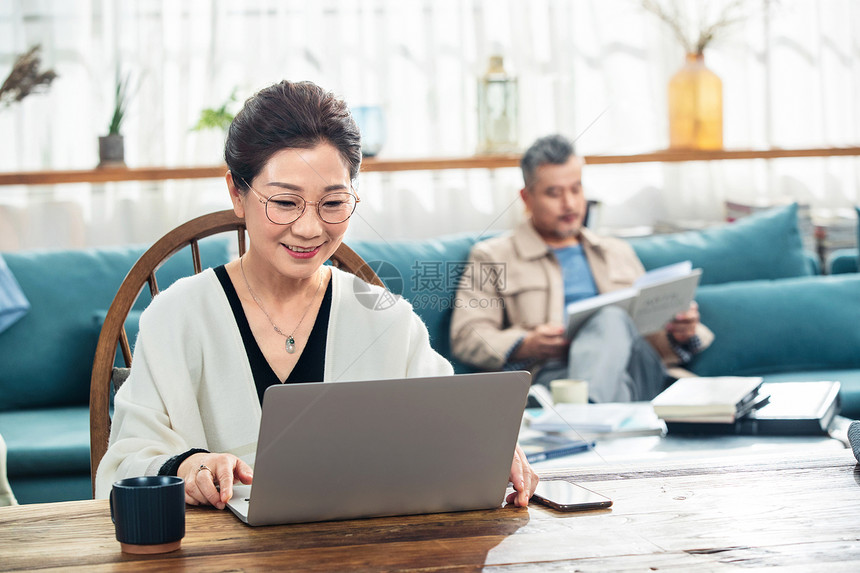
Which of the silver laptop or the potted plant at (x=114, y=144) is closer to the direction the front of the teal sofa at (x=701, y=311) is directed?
the silver laptop

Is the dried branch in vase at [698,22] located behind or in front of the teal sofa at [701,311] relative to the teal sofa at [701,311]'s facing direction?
behind

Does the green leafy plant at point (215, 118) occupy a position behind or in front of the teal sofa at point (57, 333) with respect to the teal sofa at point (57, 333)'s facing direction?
behind

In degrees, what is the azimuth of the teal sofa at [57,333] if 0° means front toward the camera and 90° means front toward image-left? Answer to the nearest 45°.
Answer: approximately 0°

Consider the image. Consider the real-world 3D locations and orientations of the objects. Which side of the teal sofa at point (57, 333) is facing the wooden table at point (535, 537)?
front

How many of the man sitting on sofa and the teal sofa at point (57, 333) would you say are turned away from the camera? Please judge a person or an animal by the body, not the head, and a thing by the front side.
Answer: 0

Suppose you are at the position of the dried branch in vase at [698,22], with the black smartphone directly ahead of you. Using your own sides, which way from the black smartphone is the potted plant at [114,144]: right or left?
right

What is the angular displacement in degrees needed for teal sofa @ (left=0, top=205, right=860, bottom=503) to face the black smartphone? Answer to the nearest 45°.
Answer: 0° — it already faces it

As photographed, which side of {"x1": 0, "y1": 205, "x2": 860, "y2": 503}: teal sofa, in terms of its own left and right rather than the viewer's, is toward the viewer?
front

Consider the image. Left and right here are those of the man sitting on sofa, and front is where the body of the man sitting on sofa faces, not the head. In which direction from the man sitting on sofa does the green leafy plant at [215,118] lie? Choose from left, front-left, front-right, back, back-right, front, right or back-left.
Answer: back

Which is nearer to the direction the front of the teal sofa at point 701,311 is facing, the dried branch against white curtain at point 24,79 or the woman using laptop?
the woman using laptop

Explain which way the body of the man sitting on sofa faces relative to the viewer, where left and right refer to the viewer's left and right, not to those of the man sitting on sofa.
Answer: facing the viewer and to the right of the viewer

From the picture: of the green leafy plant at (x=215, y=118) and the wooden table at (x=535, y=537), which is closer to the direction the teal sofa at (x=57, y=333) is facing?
the wooden table

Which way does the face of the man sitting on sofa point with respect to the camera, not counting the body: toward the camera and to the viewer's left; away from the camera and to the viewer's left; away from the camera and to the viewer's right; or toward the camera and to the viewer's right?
toward the camera and to the viewer's right

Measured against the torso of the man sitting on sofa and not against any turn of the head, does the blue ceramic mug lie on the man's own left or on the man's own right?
on the man's own right
